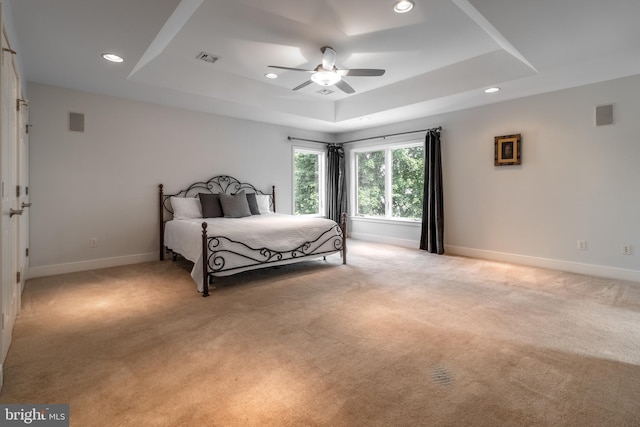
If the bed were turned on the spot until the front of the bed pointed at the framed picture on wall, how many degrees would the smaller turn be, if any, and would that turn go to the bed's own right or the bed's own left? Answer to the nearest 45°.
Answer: approximately 45° to the bed's own left

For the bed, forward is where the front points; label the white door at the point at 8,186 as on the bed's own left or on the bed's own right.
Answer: on the bed's own right

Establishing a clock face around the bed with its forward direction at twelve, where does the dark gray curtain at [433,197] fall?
The dark gray curtain is roughly at 10 o'clock from the bed.

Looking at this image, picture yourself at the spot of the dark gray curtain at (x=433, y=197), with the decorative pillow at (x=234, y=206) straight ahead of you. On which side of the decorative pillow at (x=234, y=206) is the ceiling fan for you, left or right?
left

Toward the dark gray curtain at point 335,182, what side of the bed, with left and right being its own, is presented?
left

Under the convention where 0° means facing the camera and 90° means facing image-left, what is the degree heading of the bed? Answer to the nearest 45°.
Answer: approximately 315°
